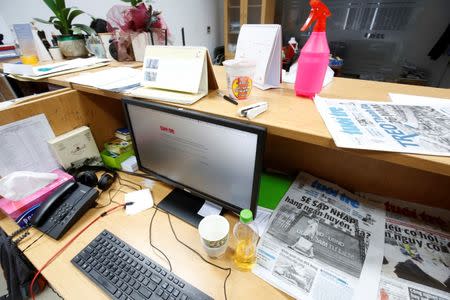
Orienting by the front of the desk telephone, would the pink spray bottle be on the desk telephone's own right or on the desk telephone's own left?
on the desk telephone's own left

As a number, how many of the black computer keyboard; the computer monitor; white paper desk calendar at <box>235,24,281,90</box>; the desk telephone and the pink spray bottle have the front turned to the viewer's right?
0

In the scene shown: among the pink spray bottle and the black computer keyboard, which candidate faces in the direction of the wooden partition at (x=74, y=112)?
the pink spray bottle

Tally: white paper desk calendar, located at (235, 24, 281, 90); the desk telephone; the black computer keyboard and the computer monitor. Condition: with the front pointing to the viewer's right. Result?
0

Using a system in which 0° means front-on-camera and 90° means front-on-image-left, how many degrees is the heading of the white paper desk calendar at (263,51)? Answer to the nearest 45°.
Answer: approximately 45°

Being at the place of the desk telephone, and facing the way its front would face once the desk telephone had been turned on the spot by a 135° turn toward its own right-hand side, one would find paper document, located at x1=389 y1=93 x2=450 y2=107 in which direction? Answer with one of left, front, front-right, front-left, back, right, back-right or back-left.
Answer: back-right

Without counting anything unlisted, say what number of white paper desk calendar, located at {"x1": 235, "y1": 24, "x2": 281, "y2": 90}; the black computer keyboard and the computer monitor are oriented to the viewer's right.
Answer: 0

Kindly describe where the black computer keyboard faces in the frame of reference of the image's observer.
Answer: facing the viewer and to the left of the viewer

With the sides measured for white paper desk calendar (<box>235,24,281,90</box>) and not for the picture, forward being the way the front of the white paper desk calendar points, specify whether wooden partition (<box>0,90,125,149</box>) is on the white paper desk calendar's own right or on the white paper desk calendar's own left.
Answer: on the white paper desk calendar's own right

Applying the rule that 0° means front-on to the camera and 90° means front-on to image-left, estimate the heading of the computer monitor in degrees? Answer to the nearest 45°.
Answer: approximately 45°

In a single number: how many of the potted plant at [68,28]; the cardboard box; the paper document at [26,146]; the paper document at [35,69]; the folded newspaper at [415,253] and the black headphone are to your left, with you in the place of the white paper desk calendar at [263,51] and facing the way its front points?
1

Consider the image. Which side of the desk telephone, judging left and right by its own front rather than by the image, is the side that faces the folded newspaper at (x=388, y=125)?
left

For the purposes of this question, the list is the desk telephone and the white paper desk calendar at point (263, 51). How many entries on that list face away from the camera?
0
